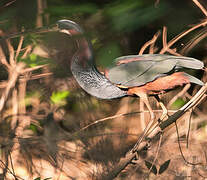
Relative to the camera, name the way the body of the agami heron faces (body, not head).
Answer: to the viewer's left

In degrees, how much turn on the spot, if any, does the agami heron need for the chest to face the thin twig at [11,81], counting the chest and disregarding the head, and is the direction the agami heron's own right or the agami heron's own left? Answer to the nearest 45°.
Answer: approximately 45° to the agami heron's own right
